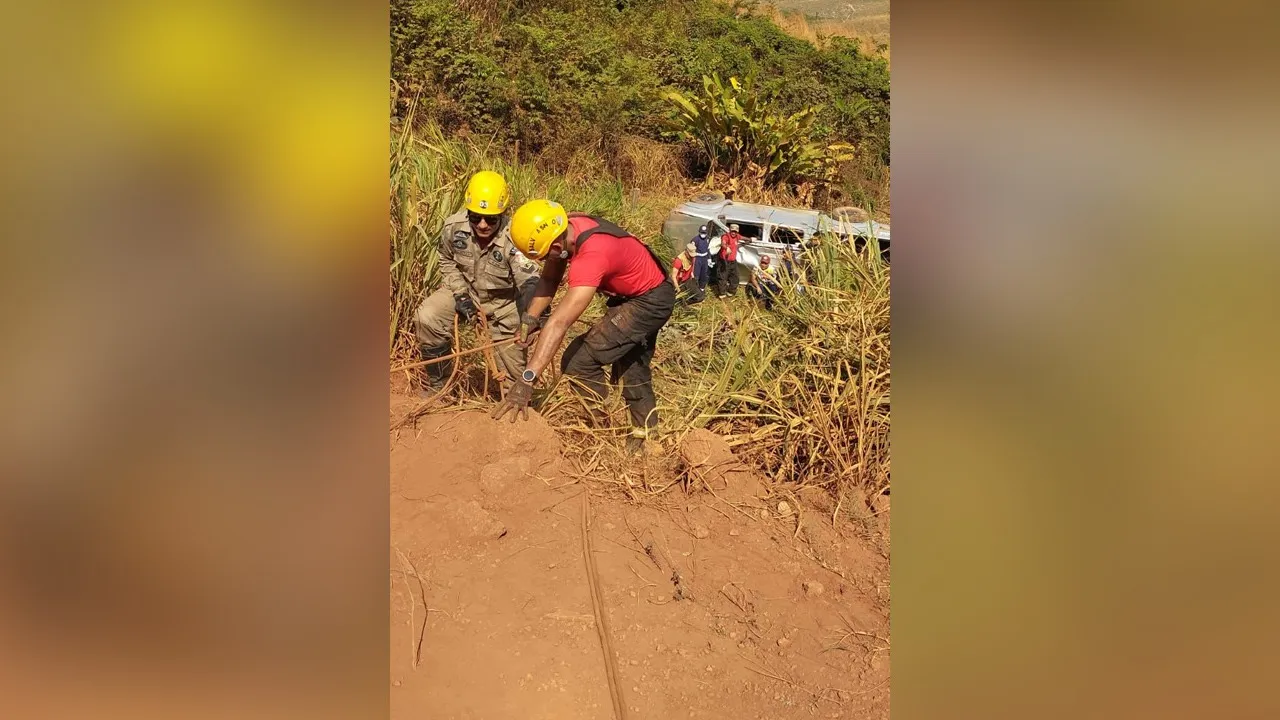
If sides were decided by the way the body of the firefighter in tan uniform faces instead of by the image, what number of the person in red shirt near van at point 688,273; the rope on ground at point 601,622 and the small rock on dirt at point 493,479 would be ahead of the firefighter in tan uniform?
2

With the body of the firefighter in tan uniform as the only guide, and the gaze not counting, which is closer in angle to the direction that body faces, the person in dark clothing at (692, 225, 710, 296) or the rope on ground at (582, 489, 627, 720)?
the rope on ground

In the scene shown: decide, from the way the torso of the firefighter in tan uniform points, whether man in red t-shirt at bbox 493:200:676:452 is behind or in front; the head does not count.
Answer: in front

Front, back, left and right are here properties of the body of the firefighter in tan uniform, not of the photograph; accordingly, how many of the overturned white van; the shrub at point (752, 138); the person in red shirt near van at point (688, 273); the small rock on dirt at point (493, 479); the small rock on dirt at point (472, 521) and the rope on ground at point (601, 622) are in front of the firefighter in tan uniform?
3

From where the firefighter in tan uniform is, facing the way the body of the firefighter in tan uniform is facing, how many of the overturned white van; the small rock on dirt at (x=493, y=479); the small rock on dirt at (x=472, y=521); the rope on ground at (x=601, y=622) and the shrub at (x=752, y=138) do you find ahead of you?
3

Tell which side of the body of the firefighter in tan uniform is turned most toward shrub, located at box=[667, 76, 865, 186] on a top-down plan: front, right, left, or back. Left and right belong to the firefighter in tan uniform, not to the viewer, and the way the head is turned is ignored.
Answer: back

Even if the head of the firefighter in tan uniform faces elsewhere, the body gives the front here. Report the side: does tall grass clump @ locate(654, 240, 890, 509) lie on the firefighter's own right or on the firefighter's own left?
on the firefighter's own left

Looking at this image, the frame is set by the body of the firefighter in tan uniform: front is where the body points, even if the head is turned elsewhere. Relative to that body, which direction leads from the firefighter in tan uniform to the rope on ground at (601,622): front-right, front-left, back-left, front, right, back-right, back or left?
front

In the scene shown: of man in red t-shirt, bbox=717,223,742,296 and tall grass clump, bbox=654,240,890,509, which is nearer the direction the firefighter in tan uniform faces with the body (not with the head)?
the tall grass clump

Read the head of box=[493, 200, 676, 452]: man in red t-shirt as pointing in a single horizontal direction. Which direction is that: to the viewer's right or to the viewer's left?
to the viewer's left

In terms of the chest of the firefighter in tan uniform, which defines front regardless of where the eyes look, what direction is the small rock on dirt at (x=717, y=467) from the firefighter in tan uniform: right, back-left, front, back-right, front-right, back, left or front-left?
front-left

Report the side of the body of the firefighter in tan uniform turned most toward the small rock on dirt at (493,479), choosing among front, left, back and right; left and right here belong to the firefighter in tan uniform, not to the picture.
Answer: front

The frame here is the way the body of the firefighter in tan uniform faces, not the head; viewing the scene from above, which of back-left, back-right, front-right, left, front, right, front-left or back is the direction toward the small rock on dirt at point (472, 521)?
front

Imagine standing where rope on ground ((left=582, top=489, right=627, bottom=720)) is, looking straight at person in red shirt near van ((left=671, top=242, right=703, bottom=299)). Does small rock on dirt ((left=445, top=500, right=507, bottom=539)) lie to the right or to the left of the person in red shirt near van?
left

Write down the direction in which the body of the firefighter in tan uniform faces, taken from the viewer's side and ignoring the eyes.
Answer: toward the camera
